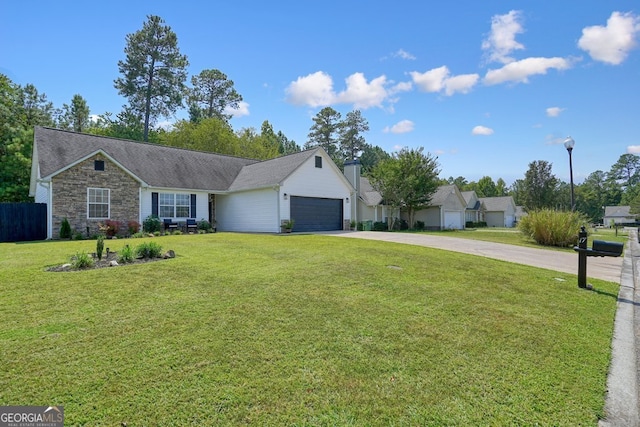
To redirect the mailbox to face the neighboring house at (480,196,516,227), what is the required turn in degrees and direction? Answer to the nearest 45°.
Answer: approximately 90° to its left

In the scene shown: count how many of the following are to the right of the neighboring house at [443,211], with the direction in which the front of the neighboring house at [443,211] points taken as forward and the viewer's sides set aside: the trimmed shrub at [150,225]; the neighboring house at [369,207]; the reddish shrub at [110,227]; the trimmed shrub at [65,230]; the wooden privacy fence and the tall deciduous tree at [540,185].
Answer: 5

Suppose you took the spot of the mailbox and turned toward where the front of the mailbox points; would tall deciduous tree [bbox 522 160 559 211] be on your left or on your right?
on your left

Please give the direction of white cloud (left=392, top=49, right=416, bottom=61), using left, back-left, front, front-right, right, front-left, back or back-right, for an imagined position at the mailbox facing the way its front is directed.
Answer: back-left

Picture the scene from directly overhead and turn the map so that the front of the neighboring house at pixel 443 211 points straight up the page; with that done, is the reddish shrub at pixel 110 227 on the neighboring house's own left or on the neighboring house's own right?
on the neighboring house's own right

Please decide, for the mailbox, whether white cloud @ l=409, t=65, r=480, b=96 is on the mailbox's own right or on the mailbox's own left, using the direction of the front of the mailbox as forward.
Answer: on the mailbox's own left

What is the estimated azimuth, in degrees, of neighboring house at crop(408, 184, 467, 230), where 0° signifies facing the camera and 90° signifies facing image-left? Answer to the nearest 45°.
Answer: approximately 315°

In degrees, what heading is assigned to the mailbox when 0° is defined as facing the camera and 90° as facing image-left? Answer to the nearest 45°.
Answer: approximately 270°

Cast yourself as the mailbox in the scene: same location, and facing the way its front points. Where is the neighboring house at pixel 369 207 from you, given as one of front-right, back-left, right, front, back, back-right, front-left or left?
back-left

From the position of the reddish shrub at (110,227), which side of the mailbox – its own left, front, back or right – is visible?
back

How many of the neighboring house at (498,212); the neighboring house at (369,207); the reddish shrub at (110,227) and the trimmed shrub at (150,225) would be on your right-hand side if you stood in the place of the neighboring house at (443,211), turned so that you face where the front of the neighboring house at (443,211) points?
3

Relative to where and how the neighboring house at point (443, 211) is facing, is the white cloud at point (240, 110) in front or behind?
behind

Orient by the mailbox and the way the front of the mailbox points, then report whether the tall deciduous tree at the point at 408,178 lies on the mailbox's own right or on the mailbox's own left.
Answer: on the mailbox's own left
